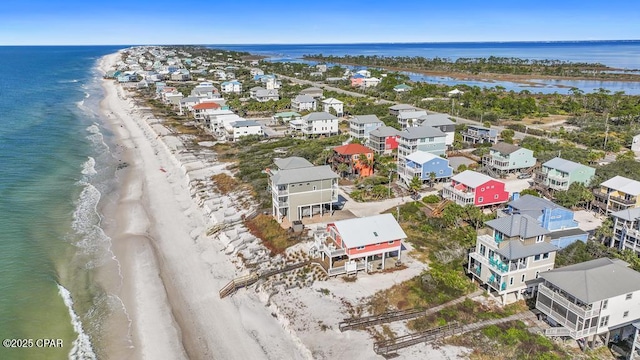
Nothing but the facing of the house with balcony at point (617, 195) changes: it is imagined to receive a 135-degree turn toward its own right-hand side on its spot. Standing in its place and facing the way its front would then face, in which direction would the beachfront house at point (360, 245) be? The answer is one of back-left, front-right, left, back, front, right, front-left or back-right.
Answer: back-left

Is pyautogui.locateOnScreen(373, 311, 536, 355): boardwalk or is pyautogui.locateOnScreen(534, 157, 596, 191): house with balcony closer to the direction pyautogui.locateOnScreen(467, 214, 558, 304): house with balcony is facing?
the boardwalk

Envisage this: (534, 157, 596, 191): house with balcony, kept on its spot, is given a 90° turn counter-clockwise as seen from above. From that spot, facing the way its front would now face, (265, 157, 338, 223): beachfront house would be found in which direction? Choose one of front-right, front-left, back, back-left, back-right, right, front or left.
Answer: right

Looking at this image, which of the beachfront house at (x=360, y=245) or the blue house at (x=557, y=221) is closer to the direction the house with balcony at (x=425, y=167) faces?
the beachfront house

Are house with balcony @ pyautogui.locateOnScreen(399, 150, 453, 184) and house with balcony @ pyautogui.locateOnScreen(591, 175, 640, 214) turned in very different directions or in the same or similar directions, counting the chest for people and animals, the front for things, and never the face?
same or similar directions

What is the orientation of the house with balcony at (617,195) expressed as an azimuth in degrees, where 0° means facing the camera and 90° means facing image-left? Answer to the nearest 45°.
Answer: approximately 45°

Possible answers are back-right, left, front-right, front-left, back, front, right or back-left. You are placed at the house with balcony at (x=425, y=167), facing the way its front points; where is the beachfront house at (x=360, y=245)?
front-left

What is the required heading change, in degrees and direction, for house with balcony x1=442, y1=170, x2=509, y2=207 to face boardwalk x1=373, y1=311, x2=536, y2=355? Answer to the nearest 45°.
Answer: approximately 45° to its left

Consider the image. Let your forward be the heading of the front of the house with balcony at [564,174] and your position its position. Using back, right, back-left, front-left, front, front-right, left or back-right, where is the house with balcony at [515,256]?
front-left

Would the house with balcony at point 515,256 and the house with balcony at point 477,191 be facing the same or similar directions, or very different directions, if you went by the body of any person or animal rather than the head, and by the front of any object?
same or similar directions

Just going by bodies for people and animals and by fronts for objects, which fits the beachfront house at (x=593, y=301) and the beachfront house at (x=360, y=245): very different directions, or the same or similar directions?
same or similar directions

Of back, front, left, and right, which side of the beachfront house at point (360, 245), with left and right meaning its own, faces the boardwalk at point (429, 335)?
left

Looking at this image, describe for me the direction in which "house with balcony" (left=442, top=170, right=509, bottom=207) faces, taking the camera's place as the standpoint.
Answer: facing the viewer and to the left of the viewer

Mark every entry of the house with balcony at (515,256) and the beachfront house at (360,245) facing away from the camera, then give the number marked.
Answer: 0

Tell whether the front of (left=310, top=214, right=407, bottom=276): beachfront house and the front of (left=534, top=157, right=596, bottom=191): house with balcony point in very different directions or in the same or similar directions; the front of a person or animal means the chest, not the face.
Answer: same or similar directions

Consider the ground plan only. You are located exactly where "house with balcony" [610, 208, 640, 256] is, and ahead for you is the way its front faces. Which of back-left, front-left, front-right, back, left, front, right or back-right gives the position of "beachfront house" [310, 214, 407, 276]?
front

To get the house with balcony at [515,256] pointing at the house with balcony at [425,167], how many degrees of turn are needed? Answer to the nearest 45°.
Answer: approximately 90° to its right
